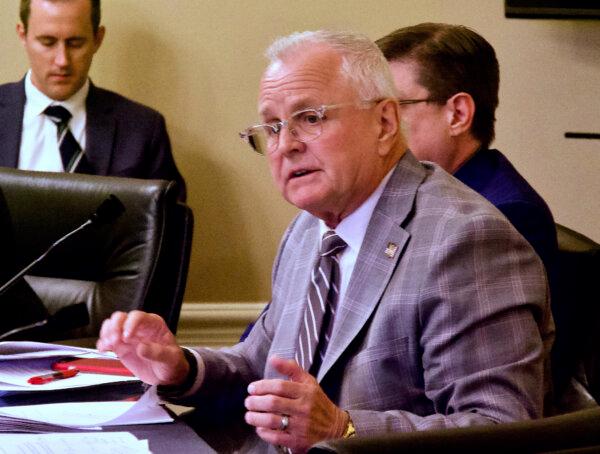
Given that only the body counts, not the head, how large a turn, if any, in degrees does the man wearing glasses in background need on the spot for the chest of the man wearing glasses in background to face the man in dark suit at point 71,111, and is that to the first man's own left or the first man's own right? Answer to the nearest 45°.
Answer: approximately 45° to the first man's own right

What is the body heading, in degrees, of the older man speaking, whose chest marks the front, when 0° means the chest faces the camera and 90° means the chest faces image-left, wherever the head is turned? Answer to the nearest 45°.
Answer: approximately 45°

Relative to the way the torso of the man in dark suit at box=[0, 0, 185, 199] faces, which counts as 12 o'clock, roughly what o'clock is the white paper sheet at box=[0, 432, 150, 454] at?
The white paper sheet is roughly at 12 o'clock from the man in dark suit.

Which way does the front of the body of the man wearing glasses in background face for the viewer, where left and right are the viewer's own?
facing to the left of the viewer

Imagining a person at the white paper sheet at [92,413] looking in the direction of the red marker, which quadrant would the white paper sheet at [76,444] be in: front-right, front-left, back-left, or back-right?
back-left

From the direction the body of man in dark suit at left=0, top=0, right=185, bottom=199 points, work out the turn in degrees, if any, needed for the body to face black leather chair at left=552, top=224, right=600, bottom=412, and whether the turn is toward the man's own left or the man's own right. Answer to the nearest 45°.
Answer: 0° — they already face it

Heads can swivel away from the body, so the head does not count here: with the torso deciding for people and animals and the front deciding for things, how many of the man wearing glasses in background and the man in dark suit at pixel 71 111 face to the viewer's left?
1

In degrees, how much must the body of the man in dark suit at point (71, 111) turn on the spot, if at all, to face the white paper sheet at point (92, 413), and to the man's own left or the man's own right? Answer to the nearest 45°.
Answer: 0° — they already face it

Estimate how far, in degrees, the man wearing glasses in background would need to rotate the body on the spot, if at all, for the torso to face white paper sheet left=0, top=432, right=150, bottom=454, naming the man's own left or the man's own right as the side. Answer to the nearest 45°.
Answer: approximately 90° to the man's own left

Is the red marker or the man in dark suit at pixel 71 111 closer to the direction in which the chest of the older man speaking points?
the red marker
